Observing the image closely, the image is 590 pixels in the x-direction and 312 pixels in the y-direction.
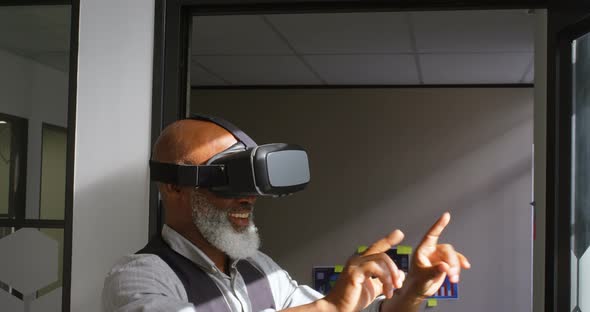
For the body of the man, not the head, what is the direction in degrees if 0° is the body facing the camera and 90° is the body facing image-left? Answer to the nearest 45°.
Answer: approximately 315°

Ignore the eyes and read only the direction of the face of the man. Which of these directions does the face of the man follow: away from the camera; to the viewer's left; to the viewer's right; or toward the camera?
to the viewer's right

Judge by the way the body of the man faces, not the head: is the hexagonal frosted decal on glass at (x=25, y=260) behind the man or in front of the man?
behind
